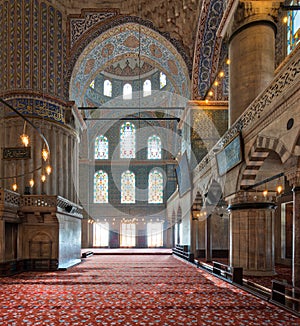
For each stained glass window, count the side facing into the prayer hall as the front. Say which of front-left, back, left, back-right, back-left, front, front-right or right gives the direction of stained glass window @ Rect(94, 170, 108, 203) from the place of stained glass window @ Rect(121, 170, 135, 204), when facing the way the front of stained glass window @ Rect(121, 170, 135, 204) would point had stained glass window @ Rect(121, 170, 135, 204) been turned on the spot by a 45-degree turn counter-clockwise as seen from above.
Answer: back-right

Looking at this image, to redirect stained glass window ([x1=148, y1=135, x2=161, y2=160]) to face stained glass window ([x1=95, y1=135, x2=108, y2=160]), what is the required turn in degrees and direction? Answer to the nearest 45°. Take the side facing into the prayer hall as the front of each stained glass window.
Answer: approximately 90° to its right

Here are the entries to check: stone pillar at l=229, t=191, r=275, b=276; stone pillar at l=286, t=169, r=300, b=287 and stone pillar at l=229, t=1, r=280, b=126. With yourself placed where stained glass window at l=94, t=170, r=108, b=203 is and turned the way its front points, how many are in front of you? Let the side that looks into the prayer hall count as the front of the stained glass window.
3

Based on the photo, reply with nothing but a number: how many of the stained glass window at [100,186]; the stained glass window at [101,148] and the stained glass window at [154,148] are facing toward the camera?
3

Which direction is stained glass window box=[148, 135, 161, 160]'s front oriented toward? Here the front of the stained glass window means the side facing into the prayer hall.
toward the camera

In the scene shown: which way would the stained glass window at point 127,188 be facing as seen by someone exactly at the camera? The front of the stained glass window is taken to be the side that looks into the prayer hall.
facing the viewer

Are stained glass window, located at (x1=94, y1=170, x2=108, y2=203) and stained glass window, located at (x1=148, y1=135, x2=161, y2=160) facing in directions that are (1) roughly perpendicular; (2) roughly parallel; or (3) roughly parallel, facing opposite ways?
roughly parallel

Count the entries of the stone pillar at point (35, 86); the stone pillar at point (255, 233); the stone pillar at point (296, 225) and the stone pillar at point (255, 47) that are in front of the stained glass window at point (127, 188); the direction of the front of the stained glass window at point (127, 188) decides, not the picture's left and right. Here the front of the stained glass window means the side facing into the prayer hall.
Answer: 4
